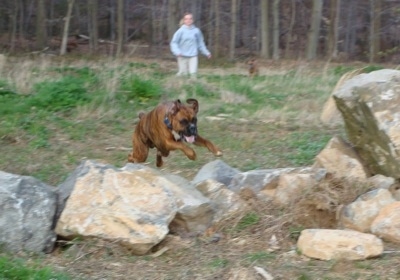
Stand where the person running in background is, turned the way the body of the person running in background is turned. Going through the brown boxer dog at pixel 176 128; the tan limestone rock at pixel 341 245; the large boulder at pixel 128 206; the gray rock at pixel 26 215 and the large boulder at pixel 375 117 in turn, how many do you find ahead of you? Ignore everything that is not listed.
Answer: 5

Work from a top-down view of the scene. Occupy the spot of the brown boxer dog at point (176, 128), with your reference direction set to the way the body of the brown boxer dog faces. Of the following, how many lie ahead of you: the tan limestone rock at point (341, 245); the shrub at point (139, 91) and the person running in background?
1

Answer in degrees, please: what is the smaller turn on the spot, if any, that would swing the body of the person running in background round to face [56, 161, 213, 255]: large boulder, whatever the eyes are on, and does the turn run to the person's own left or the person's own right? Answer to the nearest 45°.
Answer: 0° — they already face it

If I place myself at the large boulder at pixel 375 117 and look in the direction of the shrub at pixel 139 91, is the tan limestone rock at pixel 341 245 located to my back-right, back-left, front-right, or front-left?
back-left

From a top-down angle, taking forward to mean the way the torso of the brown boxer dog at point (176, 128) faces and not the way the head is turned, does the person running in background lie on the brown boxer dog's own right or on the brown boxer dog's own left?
on the brown boxer dog's own left

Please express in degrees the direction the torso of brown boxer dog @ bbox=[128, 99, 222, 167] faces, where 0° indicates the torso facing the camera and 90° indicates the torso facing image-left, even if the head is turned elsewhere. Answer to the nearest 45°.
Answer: approximately 315°

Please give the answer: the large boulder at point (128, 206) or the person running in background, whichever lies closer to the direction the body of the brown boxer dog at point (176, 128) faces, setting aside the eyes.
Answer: the large boulder

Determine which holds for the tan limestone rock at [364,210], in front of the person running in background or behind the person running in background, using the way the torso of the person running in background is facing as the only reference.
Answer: in front

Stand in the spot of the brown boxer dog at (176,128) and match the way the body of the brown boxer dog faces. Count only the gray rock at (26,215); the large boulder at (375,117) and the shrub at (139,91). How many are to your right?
1

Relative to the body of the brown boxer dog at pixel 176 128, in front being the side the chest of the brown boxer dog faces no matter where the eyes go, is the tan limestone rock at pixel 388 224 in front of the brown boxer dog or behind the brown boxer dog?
in front

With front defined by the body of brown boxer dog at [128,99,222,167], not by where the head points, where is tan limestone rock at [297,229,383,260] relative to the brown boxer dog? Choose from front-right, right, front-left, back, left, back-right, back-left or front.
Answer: front

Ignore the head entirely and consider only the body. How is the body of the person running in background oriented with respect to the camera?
toward the camera

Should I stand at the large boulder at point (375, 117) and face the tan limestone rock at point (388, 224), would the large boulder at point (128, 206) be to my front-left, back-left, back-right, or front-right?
front-right

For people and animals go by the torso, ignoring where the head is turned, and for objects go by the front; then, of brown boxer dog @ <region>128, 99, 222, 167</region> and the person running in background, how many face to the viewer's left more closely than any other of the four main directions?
0
